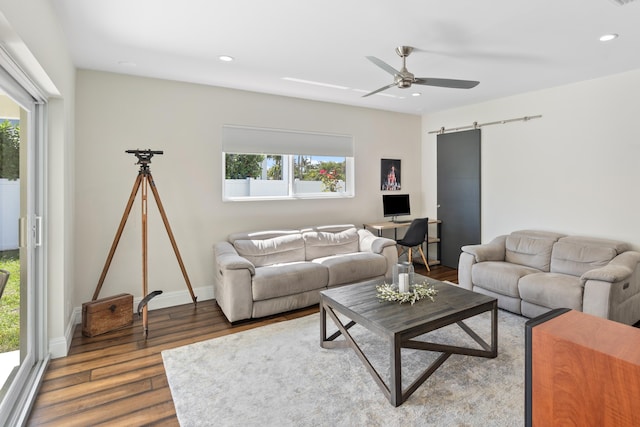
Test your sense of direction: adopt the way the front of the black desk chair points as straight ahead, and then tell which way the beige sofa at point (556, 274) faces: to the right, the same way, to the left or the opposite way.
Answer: to the left

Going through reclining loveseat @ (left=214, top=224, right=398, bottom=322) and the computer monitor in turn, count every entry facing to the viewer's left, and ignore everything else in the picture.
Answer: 0

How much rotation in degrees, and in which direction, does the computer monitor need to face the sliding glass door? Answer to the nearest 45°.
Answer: approximately 90° to its right

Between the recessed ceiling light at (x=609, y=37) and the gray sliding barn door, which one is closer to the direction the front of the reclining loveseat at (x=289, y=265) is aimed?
the recessed ceiling light

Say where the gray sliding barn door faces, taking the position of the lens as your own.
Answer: facing the viewer and to the left of the viewer

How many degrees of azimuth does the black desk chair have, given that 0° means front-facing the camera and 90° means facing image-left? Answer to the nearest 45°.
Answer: approximately 135°

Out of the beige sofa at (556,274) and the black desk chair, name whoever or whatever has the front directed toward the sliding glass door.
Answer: the beige sofa

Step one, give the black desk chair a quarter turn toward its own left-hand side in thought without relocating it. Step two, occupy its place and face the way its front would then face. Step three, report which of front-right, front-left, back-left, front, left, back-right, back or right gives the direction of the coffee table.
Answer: front-left

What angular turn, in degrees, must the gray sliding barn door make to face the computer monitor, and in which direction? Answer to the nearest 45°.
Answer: approximately 45° to its right

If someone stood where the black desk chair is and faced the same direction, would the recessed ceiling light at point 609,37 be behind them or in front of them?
behind

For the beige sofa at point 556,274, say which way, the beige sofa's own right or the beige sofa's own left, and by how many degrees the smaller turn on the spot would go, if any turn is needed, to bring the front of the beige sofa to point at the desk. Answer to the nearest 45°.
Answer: approximately 90° to the beige sofa's own right

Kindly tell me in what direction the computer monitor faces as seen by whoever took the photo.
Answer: facing the viewer and to the right of the viewer

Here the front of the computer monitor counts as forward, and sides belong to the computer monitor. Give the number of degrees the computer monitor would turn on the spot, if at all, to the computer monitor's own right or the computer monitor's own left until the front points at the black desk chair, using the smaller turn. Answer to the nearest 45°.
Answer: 0° — it already faces it
